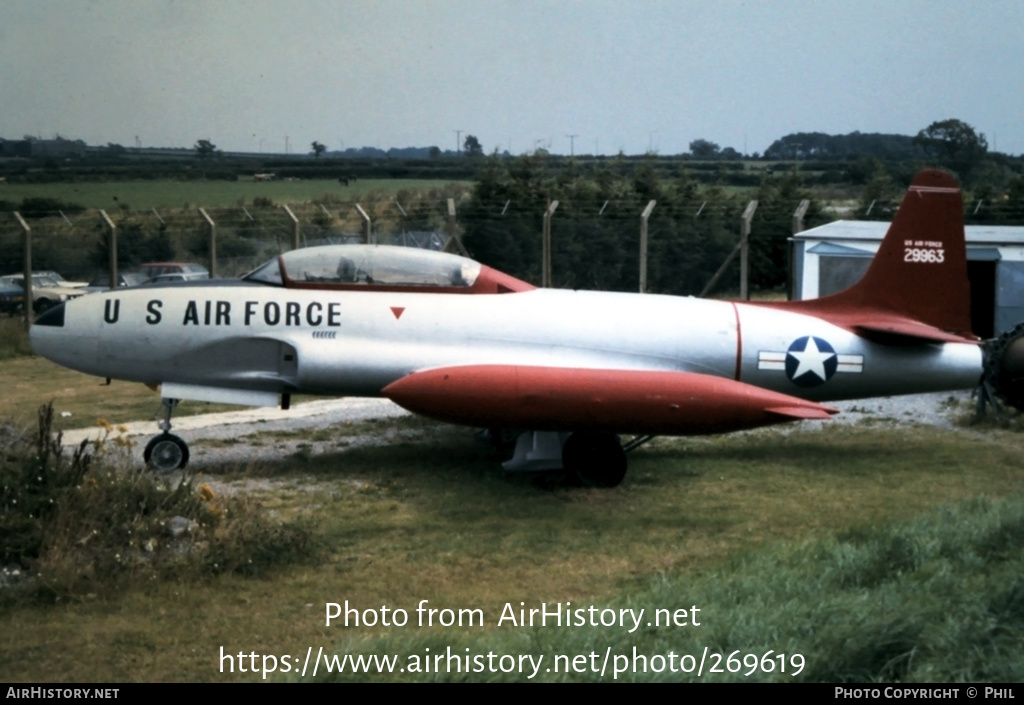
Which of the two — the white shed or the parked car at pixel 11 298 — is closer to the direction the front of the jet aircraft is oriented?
the parked car

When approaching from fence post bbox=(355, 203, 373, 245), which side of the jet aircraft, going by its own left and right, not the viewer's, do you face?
right

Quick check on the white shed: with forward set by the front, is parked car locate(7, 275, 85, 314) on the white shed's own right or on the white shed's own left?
on the white shed's own right

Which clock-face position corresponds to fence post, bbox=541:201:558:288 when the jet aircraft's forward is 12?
The fence post is roughly at 3 o'clock from the jet aircraft.

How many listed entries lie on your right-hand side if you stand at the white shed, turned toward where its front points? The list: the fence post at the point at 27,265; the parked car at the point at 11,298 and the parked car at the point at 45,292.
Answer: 3

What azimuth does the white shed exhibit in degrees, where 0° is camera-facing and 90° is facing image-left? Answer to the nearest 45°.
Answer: approximately 0°

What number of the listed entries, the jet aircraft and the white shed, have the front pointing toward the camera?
1

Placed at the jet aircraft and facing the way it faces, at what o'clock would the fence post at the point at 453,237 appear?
The fence post is roughly at 3 o'clock from the jet aircraft.

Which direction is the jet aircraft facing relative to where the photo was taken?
to the viewer's left

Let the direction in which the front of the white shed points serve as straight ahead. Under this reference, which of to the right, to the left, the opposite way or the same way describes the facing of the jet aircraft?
to the right

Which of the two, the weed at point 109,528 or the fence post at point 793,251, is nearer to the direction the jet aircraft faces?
the weed

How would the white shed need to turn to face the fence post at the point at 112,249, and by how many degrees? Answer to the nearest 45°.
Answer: approximately 90° to its right

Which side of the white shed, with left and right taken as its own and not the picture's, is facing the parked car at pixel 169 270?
right

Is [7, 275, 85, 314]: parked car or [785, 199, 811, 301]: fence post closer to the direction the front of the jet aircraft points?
the parked car

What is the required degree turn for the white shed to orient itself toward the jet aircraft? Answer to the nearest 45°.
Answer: approximately 45° to its right
